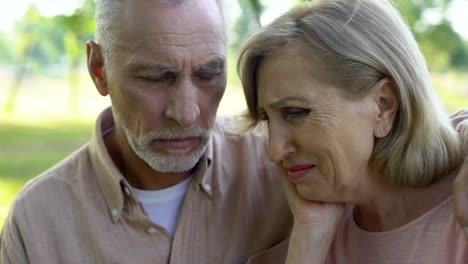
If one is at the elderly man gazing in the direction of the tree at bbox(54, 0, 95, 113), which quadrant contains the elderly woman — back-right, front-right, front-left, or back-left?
back-right

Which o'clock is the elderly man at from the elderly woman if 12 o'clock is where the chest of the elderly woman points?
The elderly man is roughly at 2 o'clock from the elderly woman.

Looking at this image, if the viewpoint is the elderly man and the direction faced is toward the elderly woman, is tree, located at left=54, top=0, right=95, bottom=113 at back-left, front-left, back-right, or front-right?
back-left

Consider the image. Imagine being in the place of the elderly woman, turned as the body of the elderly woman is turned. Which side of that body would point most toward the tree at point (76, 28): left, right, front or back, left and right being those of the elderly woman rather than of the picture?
right

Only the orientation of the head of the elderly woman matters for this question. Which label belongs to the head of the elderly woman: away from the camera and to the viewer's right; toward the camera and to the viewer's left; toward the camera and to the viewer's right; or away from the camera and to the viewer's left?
toward the camera and to the viewer's left

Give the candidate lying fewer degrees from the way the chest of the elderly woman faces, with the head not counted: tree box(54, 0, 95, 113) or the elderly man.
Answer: the elderly man

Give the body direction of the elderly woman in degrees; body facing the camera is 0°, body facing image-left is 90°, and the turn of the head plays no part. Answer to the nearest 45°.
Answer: approximately 45°
